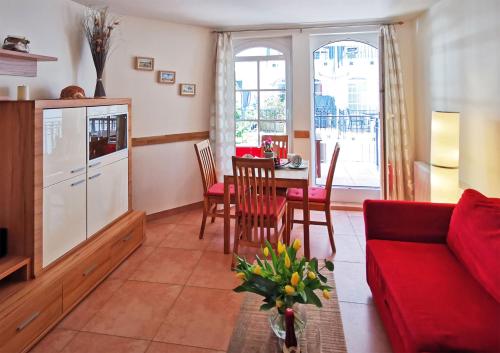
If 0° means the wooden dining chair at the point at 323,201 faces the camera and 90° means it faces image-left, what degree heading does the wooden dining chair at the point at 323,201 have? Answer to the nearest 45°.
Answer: approximately 90°

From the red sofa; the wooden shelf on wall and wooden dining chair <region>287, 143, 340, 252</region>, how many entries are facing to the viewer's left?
2

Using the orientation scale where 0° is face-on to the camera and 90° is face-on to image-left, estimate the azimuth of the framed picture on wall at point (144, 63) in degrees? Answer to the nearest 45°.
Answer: approximately 315°

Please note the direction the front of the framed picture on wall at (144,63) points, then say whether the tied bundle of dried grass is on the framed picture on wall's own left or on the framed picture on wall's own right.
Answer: on the framed picture on wall's own right

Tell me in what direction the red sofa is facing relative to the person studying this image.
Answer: facing to the left of the viewer

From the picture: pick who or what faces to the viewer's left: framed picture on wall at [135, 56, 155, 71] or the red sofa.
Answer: the red sofa
